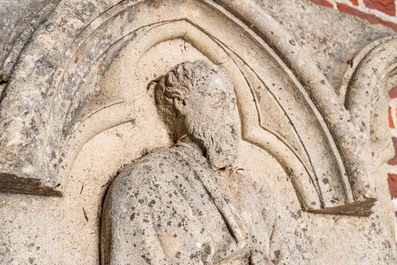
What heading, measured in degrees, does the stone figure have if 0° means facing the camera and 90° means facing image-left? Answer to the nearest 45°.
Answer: approximately 315°

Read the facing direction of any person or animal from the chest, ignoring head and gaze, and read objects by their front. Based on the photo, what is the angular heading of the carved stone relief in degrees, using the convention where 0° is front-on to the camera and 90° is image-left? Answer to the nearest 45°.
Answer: approximately 0°
